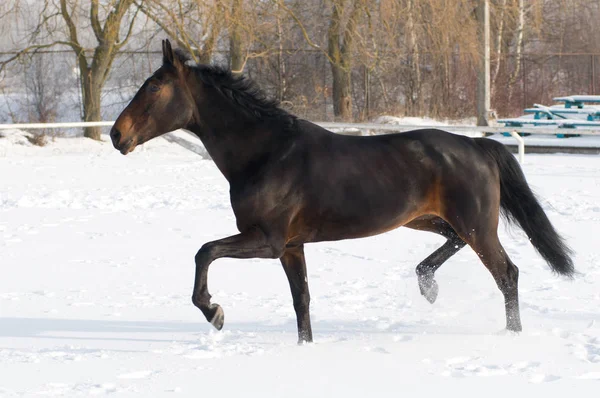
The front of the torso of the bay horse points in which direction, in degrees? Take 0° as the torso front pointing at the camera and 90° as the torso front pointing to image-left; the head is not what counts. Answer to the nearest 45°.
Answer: approximately 90°

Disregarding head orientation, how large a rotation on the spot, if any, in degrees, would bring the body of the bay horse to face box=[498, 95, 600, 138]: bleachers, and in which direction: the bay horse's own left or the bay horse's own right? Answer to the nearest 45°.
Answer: approximately 90° to the bay horse's own right

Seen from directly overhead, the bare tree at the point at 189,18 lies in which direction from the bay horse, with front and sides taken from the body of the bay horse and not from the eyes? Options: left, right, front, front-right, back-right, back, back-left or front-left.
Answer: right

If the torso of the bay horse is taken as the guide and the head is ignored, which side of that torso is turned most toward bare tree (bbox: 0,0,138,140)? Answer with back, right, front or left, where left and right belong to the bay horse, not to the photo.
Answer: right

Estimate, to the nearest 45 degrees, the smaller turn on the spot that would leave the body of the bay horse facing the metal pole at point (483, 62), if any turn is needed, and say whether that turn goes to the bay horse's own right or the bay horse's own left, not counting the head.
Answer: approximately 90° to the bay horse's own right
